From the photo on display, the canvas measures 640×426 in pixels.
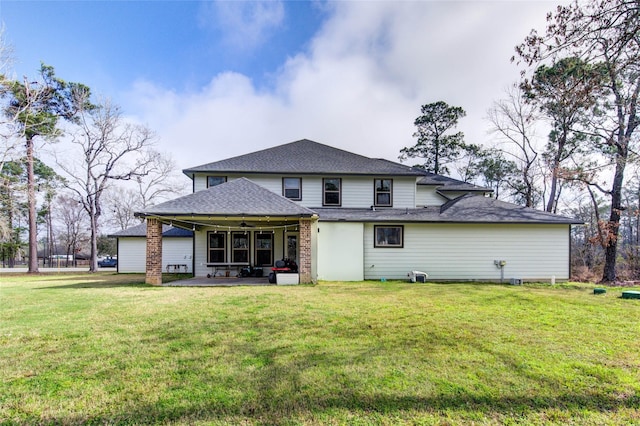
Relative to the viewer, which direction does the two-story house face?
away from the camera
